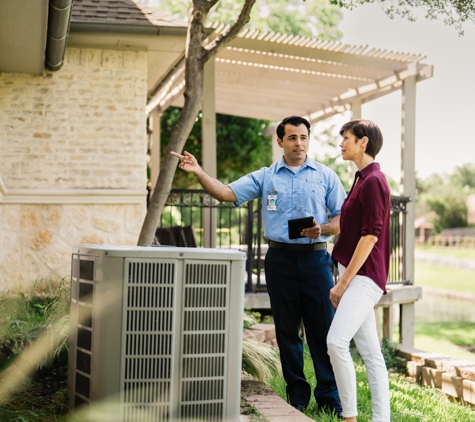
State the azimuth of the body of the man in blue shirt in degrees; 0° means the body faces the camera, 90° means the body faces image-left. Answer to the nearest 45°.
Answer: approximately 0°

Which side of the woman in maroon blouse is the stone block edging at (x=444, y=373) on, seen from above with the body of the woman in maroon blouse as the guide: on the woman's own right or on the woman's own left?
on the woman's own right

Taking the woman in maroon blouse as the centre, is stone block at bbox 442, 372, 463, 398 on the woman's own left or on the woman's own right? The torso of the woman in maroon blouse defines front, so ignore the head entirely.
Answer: on the woman's own right

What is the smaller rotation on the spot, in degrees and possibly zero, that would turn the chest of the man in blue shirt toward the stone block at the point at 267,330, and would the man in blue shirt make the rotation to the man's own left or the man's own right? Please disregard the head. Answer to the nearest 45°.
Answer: approximately 180°

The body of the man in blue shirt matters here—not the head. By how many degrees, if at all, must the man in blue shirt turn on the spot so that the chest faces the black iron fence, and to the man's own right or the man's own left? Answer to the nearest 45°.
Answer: approximately 180°

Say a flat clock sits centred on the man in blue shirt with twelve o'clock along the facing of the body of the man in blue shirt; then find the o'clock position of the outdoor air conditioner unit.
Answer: The outdoor air conditioner unit is roughly at 1 o'clock from the man in blue shirt.

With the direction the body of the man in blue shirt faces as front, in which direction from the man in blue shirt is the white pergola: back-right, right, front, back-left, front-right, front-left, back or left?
back

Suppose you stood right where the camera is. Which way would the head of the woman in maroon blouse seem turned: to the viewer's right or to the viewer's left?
to the viewer's left

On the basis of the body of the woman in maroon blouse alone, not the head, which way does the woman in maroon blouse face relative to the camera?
to the viewer's left

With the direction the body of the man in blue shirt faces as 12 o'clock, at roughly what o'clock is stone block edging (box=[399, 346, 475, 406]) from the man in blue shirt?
The stone block edging is roughly at 7 o'clock from the man in blue shirt.

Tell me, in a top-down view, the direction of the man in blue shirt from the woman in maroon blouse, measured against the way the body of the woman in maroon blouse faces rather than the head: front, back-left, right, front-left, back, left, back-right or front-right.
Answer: front-right

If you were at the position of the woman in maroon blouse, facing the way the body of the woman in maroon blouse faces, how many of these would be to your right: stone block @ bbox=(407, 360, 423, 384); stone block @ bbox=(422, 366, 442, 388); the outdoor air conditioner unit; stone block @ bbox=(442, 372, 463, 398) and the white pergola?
4

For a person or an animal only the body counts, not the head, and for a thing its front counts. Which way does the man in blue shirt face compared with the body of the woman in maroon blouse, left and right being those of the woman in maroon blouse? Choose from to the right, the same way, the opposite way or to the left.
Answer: to the left

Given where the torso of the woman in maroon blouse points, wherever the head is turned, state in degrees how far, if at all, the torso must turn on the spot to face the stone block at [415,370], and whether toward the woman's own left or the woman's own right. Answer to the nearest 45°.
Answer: approximately 90° to the woman's own right

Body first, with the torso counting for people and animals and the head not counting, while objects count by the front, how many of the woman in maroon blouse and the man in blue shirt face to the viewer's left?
1
